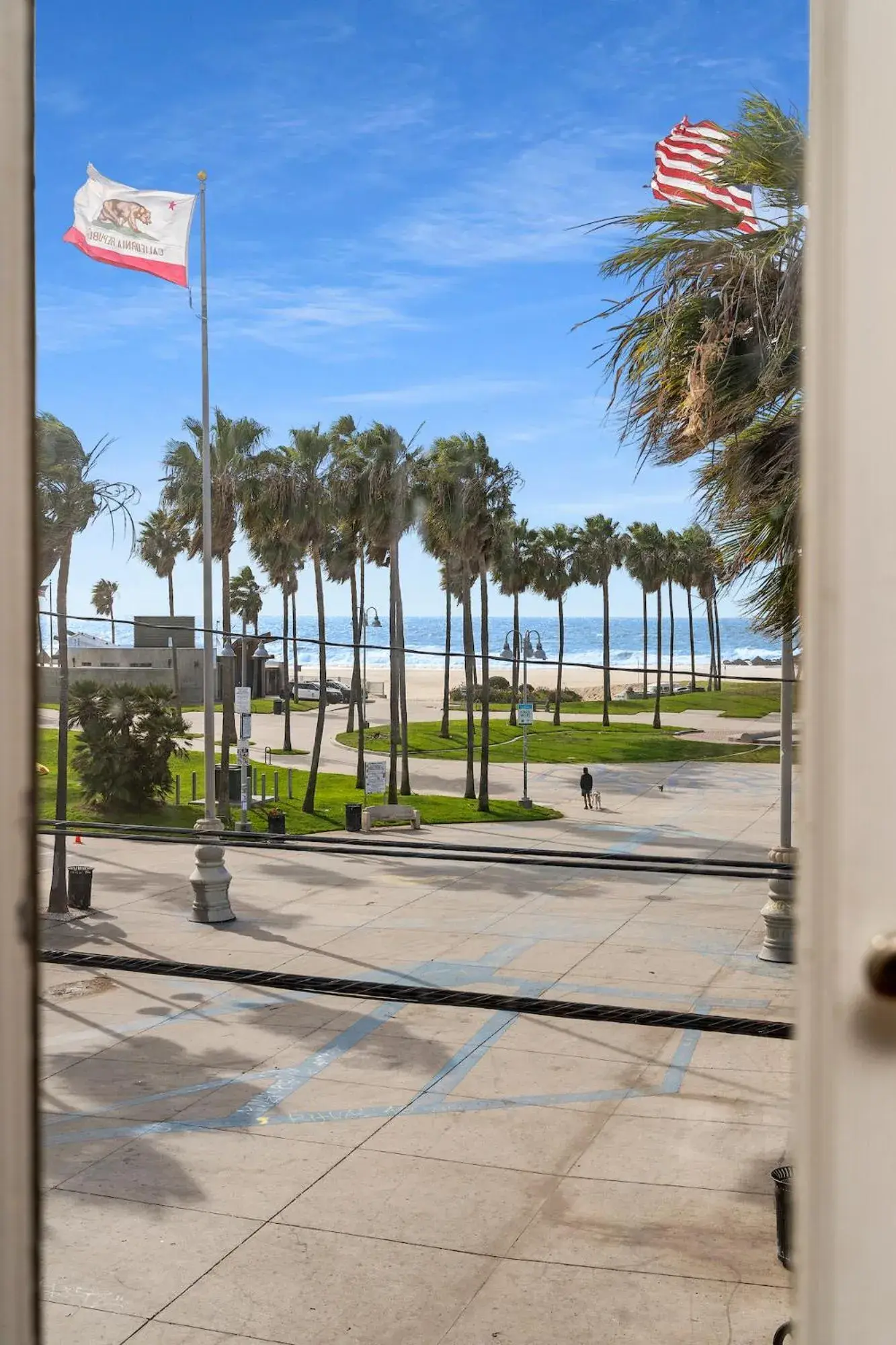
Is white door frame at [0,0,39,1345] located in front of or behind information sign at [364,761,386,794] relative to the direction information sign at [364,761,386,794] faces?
in front

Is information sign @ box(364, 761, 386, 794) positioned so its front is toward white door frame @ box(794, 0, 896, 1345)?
yes

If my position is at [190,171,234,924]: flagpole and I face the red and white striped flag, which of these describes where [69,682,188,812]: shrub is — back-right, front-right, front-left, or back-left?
back-left

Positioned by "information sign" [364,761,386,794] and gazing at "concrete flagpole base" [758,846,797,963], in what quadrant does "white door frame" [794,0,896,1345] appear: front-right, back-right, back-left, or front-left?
front-right

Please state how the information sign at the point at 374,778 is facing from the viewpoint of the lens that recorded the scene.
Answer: facing the viewer

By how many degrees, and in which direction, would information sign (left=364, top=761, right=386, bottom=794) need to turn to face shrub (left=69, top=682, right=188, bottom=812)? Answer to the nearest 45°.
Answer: approximately 90° to its right

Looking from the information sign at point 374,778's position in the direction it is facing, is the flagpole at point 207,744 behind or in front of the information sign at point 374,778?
in front

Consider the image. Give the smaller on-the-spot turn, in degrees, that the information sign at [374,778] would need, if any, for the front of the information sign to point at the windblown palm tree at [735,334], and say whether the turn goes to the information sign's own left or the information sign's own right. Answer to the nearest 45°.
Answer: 0° — it already faces it

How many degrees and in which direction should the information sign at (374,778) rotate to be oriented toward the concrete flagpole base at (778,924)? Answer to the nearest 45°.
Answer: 0° — it already faces it
